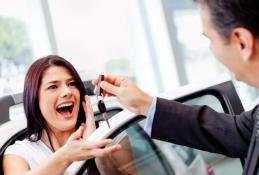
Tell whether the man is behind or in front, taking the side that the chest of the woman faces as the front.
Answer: in front

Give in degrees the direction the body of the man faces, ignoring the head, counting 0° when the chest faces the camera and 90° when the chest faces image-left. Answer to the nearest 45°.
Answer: approximately 135°

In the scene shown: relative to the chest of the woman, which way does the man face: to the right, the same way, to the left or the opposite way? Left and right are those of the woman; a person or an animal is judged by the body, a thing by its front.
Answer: the opposite way

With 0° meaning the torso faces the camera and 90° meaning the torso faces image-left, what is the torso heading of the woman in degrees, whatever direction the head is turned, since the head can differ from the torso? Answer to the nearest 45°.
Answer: approximately 315°

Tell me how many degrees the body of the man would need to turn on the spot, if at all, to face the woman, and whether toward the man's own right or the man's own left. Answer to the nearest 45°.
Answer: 0° — they already face them
